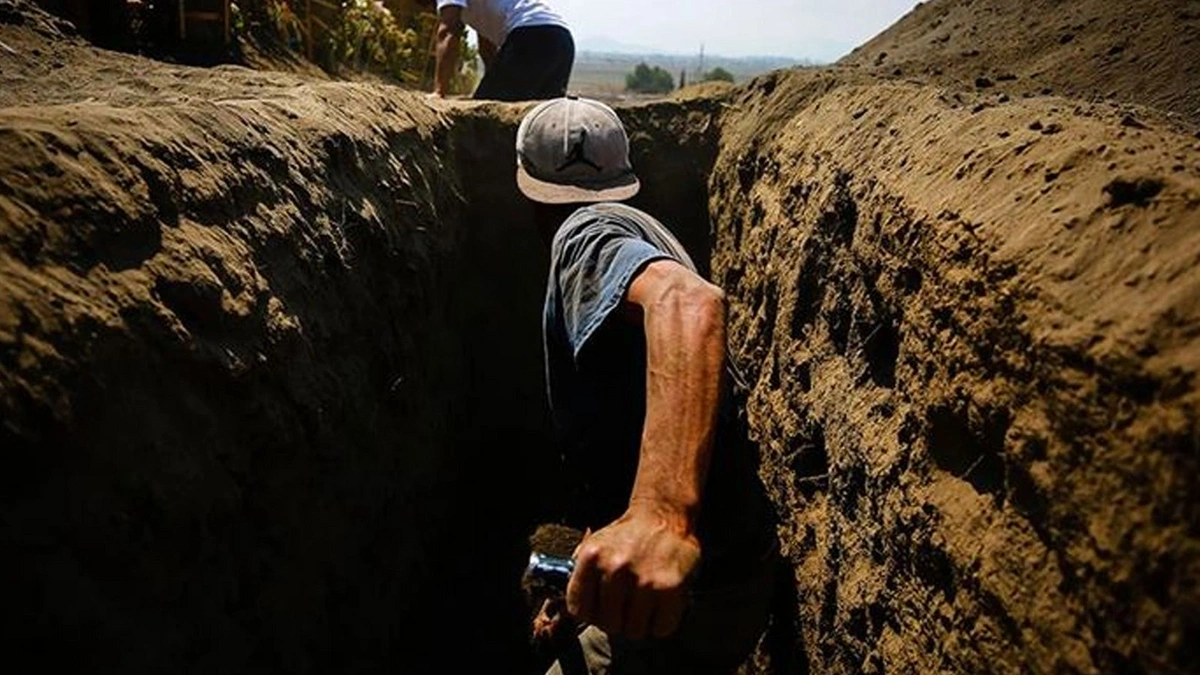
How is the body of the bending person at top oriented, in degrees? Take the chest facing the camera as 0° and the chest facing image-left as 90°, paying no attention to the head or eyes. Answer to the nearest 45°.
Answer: approximately 90°

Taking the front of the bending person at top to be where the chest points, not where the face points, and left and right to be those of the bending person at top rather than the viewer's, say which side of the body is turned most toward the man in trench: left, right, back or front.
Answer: left
